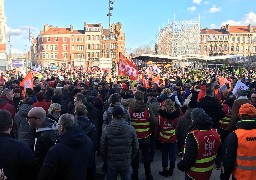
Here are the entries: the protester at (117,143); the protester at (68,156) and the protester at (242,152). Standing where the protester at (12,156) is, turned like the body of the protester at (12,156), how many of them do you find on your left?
0

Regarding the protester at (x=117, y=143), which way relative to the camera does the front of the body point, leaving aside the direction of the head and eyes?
away from the camera

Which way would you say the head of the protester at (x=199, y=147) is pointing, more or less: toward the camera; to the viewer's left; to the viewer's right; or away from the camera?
away from the camera

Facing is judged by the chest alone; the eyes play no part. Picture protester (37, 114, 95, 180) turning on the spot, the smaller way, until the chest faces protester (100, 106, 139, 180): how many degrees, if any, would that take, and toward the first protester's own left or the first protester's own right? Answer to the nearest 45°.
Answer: approximately 90° to the first protester's own right

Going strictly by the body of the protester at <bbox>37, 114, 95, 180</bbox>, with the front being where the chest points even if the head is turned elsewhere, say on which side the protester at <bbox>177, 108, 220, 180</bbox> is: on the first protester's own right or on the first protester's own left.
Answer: on the first protester's own right

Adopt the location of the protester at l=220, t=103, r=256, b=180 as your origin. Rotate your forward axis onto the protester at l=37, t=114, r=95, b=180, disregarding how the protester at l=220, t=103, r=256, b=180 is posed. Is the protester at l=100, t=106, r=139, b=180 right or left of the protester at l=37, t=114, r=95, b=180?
right

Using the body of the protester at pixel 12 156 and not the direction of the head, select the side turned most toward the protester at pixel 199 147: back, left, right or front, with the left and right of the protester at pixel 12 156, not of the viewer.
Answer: right

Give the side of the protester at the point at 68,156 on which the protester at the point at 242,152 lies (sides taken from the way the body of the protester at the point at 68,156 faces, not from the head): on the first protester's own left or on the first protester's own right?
on the first protester's own right

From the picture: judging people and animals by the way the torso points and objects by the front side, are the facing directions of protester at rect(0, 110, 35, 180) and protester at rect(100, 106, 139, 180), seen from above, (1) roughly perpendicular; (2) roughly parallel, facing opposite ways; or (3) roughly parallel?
roughly parallel

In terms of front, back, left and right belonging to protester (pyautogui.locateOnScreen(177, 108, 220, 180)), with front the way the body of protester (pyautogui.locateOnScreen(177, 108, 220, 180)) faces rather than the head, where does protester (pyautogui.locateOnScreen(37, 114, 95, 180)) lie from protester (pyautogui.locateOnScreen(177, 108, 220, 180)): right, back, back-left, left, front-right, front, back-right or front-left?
left

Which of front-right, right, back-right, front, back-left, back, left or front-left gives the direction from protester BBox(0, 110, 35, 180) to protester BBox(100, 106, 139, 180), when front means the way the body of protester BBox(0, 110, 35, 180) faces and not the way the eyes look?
front-right

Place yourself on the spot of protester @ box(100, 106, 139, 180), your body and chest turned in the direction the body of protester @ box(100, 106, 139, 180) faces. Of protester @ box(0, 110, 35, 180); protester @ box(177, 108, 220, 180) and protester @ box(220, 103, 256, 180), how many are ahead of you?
0

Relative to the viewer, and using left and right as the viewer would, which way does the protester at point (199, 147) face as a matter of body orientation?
facing away from the viewer and to the left of the viewer

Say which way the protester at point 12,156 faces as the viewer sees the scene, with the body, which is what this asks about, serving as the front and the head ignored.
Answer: away from the camera

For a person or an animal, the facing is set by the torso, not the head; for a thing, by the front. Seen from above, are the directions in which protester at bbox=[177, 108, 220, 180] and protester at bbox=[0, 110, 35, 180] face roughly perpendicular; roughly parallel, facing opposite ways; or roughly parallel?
roughly parallel

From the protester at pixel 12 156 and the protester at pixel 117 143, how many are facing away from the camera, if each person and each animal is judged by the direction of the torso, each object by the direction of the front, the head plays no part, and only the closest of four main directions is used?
2

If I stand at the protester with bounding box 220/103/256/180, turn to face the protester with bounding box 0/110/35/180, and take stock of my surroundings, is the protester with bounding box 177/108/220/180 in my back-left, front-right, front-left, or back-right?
front-right
